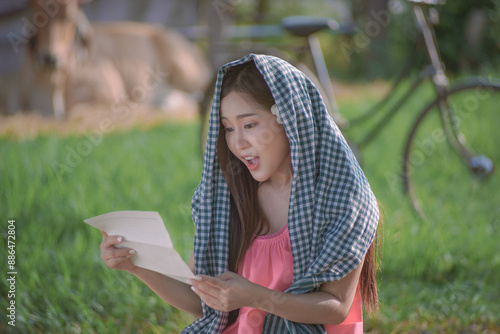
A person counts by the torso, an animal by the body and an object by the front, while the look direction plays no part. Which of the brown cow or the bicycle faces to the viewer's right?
the bicycle

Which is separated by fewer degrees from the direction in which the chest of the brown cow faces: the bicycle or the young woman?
the young woman

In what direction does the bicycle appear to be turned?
to the viewer's right

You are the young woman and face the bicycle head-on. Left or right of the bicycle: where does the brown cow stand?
left

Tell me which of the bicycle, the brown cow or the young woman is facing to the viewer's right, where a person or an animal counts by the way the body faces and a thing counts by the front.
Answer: the bicycle

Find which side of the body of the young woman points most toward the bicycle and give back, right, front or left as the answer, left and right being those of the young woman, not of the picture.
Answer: back

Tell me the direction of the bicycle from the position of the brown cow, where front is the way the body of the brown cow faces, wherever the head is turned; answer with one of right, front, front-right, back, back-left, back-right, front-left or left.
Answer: left

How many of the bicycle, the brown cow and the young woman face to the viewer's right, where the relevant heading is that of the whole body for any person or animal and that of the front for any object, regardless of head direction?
1

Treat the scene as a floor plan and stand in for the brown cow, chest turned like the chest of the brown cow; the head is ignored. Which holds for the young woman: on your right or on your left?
on your left

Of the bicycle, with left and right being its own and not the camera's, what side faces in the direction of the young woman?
right

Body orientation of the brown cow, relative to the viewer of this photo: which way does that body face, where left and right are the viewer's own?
facing the viewer and to the left of the viewer

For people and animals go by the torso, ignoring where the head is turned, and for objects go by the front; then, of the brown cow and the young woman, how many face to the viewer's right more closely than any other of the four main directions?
0

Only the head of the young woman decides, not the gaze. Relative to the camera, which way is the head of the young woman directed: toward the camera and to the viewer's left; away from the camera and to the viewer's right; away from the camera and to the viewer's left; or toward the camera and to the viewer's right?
toward the camera and to the viewer's left
